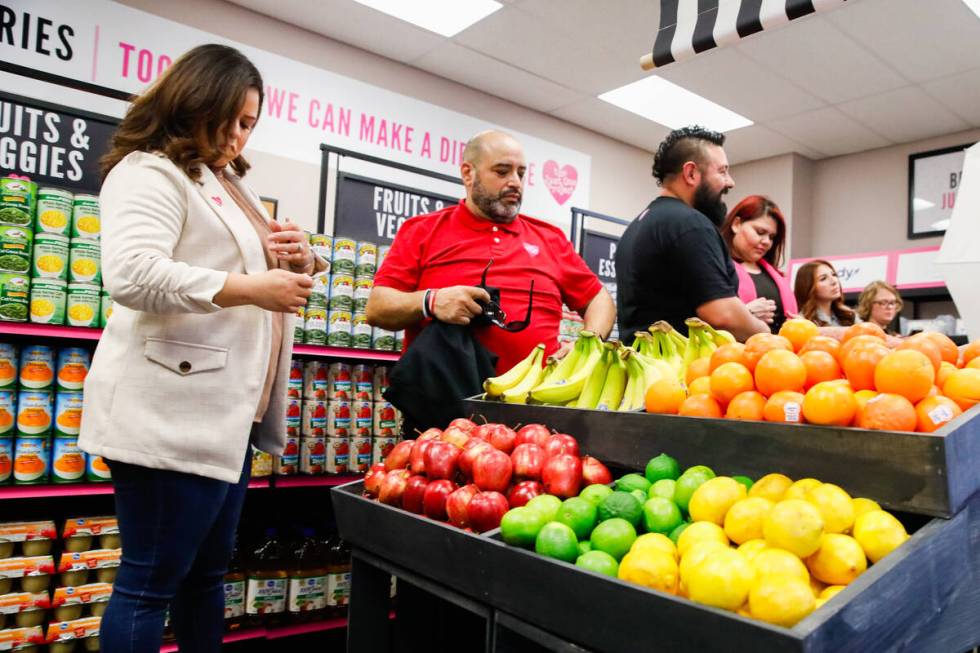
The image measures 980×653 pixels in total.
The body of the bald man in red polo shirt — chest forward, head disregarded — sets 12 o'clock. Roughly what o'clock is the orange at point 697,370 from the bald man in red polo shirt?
The orange is roughly at 11 o'clock from the bald man in red polo shirt.

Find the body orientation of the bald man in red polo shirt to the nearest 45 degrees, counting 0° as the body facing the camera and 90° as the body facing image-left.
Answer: approximately 0°

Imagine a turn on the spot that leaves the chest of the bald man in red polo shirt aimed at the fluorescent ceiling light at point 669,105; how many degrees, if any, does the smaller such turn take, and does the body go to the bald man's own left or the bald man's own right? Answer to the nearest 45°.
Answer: approximately 135° to the bald man's own left

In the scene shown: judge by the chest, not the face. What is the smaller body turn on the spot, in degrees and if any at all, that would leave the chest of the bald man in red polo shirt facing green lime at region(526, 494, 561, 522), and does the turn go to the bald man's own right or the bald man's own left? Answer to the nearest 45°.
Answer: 0° — they already face it

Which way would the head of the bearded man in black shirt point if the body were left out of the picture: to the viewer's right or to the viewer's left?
to the viewer's right

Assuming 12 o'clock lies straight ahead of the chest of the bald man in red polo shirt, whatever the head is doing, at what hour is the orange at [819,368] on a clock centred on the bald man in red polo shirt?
The orange is roughly at 11 o'clock from the bald man in red polo shirt.

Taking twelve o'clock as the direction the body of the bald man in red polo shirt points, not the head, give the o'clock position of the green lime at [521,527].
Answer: The green lime is roughly at 12 o'clock from the bald man in red polo shirt.

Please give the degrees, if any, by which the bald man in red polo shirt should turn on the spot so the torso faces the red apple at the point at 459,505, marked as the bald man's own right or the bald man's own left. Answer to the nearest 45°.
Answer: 0° — they already face it

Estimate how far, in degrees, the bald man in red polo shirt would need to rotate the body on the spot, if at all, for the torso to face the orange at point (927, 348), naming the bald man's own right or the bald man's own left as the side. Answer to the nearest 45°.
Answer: approximately 45° to the bald man's own left

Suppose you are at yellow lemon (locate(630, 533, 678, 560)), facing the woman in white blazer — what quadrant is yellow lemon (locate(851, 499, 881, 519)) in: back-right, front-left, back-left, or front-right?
back-right
